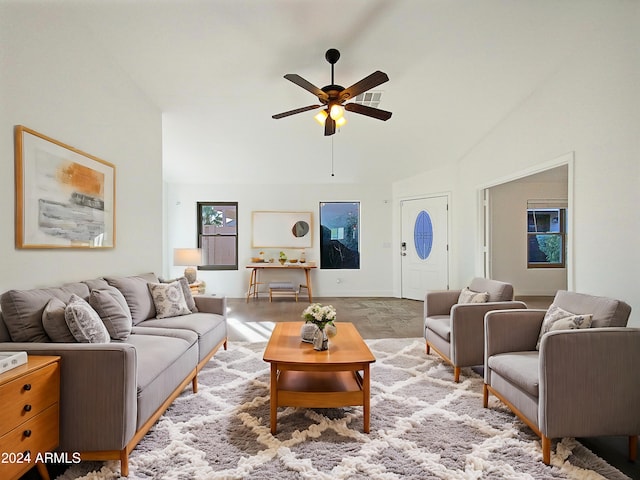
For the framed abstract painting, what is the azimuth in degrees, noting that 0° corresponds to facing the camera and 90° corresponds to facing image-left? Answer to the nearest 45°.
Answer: approximately 315°

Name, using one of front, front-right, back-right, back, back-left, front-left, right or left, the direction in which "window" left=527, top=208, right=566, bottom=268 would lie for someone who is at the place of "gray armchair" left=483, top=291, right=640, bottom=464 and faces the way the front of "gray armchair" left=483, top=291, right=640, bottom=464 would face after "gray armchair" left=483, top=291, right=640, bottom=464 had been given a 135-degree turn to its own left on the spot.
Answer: left

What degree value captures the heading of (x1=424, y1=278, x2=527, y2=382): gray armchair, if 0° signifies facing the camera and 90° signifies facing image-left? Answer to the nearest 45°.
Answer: approximately 45°

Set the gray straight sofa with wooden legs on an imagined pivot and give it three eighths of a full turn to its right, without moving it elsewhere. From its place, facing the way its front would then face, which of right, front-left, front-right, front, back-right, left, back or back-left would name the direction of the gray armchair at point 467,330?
back

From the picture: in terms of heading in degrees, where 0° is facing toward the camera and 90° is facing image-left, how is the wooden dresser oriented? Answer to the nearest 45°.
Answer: approximately 315°

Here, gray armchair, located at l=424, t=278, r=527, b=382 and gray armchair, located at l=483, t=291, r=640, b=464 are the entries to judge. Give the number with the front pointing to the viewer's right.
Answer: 0

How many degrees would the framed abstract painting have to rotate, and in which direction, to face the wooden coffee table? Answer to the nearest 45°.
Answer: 0° — it already faces it

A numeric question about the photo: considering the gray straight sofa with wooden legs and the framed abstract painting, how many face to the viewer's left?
0

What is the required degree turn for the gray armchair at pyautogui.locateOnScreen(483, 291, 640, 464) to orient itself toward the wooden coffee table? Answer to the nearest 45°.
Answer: approximately 45° to its right

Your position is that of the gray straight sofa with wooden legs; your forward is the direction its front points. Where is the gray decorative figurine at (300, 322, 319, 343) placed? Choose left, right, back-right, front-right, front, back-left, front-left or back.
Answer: front-left

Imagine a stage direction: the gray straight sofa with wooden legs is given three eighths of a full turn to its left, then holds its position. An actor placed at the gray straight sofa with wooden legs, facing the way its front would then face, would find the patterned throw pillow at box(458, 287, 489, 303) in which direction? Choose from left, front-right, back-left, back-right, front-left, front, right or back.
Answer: right

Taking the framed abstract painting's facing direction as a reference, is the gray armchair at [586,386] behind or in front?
in front

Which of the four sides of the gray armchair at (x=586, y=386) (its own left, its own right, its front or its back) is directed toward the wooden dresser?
front

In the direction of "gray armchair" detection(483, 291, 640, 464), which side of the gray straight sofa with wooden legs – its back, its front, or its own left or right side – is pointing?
front
